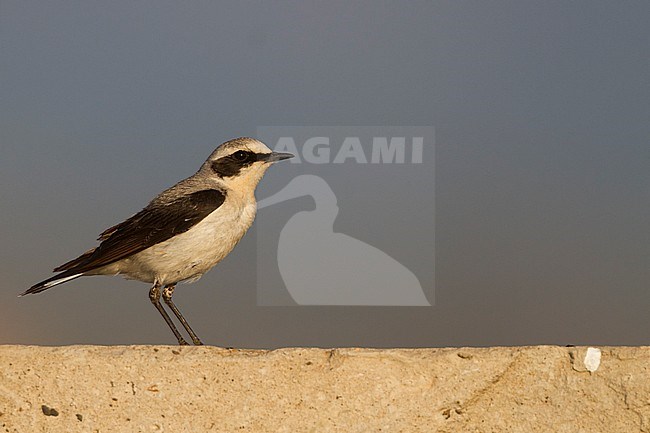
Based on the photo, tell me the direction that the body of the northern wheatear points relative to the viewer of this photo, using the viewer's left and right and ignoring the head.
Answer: facing to the right of the viewer
